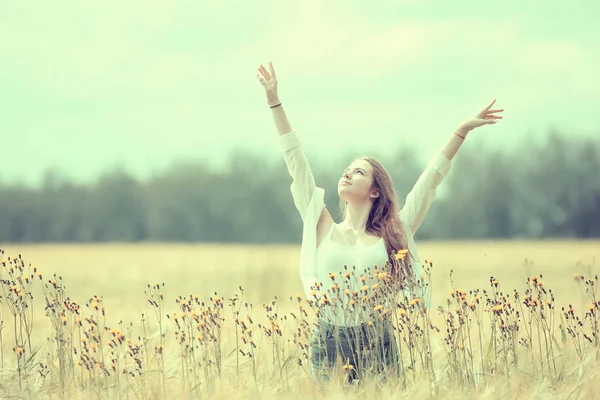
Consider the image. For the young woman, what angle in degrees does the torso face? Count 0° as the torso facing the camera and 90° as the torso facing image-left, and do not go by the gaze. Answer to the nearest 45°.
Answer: approximately 0°
